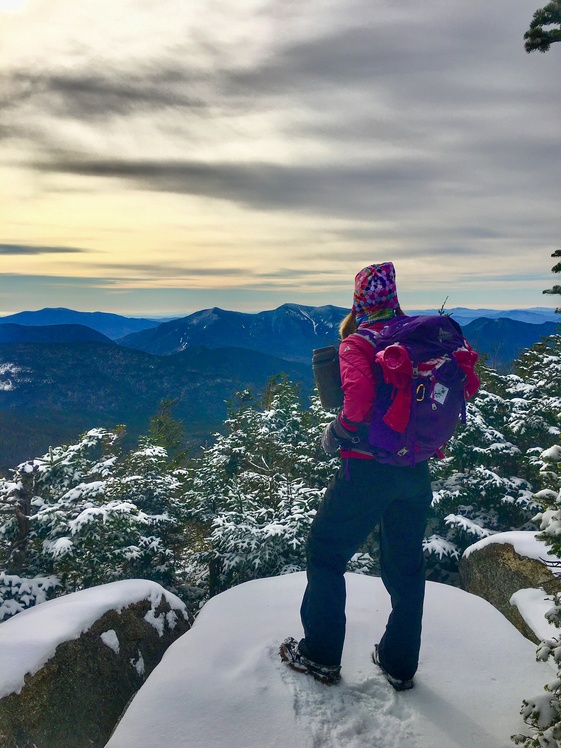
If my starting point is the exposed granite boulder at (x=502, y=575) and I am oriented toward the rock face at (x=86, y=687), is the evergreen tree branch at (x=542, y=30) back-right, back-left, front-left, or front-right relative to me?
front-left

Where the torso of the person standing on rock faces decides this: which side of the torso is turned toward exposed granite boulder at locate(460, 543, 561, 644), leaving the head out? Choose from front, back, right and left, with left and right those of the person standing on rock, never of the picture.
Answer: right

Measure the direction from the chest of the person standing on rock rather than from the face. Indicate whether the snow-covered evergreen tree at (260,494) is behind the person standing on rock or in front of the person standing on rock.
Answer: in front

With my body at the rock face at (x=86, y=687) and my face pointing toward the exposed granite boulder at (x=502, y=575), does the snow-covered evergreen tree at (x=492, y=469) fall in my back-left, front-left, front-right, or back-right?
front-left

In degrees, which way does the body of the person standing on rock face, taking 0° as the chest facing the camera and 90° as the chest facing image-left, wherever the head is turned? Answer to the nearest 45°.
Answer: approximately 135°

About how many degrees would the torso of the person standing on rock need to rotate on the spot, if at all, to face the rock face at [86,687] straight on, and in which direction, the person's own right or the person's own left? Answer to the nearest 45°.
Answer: approximately 45° to the person's own left

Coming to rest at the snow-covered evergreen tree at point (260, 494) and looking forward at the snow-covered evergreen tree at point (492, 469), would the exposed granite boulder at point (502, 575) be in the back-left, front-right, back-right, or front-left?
front-right
